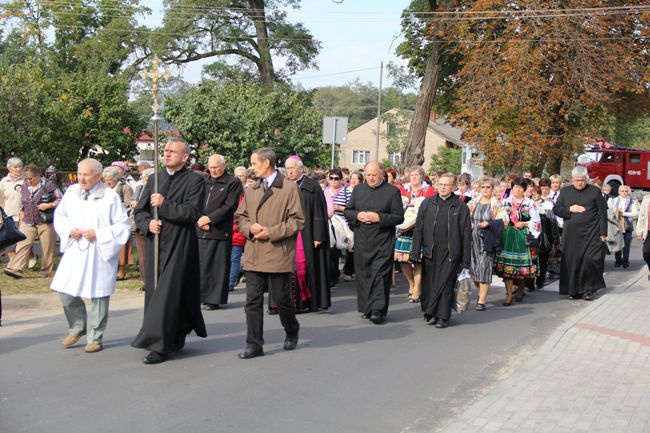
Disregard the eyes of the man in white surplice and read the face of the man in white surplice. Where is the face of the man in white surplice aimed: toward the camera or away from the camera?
toward the camera

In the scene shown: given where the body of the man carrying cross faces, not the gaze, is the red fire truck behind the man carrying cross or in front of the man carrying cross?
behind

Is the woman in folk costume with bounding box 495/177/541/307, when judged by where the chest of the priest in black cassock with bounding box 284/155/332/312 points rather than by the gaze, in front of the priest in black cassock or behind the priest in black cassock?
behind

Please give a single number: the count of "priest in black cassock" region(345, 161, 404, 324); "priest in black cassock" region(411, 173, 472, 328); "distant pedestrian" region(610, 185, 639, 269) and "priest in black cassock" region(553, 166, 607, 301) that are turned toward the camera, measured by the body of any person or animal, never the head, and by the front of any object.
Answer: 4

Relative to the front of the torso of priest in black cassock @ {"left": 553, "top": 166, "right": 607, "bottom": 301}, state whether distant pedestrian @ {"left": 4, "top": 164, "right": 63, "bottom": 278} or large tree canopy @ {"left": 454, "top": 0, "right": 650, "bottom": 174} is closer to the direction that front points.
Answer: the distant pedestrian

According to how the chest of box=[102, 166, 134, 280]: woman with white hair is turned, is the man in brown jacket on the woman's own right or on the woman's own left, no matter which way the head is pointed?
on the woman's own left

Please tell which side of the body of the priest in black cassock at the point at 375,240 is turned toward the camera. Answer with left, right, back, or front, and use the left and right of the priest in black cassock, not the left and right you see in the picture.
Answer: front

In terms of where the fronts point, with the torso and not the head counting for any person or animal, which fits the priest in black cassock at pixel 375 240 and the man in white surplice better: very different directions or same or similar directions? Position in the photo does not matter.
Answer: same or similar directions

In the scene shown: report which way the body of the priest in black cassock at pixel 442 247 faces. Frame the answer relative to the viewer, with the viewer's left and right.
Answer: facing the viewer

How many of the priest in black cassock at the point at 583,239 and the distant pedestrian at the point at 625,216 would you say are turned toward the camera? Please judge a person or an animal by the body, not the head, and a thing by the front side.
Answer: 2

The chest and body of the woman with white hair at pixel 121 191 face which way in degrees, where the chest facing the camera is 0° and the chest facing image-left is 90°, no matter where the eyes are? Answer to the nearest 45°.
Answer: approximately 45°

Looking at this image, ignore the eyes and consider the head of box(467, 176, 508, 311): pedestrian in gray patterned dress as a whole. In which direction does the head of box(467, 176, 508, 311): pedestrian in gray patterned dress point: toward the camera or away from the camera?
toward the camera

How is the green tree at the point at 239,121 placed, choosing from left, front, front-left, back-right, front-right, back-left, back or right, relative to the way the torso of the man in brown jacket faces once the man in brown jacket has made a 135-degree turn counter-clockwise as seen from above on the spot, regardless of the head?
left

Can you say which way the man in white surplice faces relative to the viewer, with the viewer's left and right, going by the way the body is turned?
facing the viewer and to the left of the viewer

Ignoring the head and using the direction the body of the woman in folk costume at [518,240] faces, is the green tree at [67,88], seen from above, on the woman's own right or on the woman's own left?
on the woman's own right

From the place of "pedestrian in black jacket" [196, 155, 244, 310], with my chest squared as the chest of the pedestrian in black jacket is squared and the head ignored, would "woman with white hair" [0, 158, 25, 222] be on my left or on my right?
on my right

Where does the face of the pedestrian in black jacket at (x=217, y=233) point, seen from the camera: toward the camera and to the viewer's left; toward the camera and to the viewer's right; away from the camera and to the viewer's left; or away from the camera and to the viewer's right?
toward the camera and to the viewer's left
